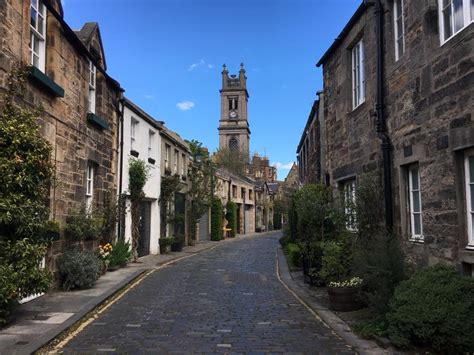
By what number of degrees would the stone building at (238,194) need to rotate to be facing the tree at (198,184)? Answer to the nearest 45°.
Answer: approximately 45° to its right

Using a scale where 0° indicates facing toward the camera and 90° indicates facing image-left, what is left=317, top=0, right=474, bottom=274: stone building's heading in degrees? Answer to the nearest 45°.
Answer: approximately 45°

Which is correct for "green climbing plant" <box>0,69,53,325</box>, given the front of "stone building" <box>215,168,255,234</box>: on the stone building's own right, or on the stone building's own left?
on the stone building's own right

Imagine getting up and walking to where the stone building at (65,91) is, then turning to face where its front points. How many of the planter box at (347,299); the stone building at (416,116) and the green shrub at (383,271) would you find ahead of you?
3

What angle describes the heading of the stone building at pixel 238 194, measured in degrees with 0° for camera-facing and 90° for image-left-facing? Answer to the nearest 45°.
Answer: approximately 315°

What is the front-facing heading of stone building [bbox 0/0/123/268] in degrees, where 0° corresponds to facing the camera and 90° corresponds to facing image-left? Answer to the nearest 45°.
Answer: approximately 315°
